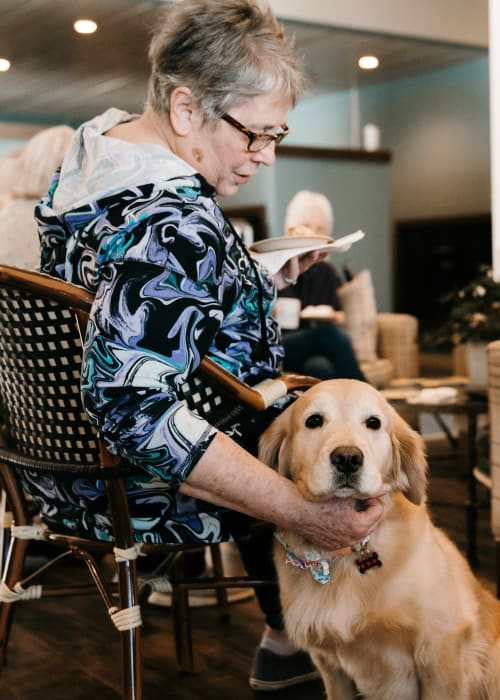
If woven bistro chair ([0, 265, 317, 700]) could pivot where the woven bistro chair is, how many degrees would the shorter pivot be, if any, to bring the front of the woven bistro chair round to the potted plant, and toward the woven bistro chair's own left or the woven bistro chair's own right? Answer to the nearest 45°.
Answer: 0° — it already faces it

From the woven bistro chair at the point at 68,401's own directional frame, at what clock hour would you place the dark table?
The dark table is roughly at 12 o'clock from the woven bistro chair.

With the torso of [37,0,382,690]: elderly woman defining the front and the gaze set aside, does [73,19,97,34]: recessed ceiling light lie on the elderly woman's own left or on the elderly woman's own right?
on the elderly woman's own left

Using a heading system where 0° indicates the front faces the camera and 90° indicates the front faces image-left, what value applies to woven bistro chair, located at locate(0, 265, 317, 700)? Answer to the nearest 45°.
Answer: approximately 225°

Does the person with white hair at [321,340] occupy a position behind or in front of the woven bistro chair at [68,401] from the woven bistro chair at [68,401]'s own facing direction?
in front

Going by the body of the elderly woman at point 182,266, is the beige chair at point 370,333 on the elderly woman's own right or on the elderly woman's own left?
on the elderly woman's own left

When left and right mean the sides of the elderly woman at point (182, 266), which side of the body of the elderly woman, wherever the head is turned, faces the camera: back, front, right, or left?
right

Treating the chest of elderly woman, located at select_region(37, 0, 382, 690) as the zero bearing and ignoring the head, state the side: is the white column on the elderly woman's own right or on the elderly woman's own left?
on the elderly woman's own left
